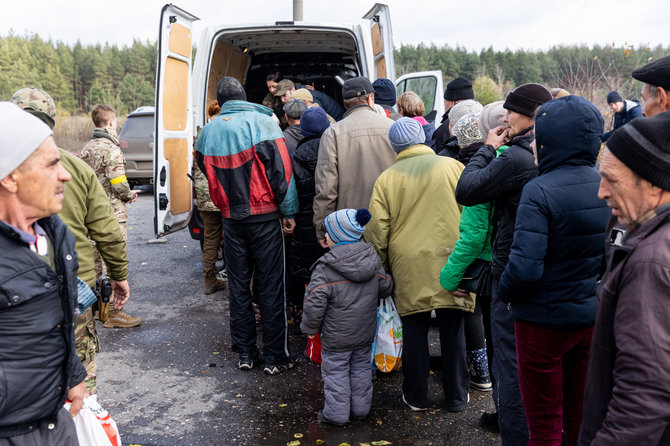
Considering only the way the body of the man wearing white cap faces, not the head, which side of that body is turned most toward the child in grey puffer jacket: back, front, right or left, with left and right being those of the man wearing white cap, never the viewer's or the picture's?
left

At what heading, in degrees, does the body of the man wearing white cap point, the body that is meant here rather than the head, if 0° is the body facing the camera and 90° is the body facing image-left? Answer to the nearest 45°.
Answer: approximately 315°

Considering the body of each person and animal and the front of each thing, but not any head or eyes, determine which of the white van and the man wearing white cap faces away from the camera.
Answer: the white van

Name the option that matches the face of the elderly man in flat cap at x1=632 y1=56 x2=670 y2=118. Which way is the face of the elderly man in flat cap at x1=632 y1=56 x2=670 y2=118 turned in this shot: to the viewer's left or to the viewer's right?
to the viewer's left

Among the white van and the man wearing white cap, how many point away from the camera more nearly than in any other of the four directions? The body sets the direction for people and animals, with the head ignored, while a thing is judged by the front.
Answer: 1

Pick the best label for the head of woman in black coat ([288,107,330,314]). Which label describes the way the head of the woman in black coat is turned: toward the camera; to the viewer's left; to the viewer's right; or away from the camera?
away from the camera

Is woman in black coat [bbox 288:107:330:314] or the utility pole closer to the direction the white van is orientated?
the utility pole

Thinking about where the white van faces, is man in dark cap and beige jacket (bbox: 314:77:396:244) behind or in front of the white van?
behind

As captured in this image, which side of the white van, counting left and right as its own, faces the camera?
back

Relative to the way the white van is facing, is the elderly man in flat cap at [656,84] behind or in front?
behind

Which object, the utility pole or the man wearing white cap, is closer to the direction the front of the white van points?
the utility pole
